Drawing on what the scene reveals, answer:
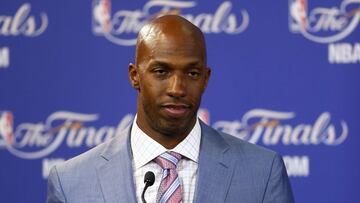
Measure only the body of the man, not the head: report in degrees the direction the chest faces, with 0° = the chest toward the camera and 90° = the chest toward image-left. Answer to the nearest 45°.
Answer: approximately 0°
